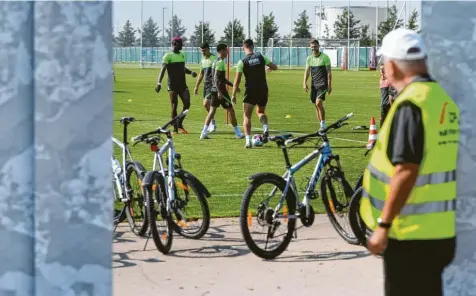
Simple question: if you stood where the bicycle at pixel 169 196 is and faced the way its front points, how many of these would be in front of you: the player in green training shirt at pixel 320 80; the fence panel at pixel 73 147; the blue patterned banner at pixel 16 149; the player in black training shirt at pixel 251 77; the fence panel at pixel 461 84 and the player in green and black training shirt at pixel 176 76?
3

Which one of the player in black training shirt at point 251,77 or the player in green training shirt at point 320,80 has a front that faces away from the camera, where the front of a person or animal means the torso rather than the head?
the player in black training shirt

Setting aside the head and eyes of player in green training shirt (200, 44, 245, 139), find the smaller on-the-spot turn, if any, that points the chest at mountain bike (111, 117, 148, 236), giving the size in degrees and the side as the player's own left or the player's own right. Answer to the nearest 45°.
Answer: approximately 90° to the player's own right

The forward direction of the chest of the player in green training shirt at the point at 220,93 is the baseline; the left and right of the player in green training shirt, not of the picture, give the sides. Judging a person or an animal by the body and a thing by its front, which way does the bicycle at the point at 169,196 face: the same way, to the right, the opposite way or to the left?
to the left

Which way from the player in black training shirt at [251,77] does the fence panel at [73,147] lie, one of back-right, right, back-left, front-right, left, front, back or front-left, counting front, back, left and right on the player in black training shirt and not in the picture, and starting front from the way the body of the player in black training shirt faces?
back

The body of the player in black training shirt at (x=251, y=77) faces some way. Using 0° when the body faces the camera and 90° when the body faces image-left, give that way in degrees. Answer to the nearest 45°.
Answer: approximately 180°

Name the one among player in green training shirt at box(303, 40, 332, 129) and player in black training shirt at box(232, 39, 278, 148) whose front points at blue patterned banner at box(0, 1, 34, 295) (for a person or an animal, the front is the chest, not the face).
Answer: the player in green training shirt

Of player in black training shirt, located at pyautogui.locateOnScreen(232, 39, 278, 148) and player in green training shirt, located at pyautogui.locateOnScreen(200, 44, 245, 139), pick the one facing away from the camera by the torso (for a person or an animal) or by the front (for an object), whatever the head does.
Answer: the player in black training shirt

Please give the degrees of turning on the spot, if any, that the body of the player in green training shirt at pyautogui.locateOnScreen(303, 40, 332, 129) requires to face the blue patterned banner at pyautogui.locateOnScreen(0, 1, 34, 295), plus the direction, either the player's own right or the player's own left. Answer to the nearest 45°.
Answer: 0° — they already face it

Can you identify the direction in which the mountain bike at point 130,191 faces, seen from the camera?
facing away from the viewer and to the left of the viewer
